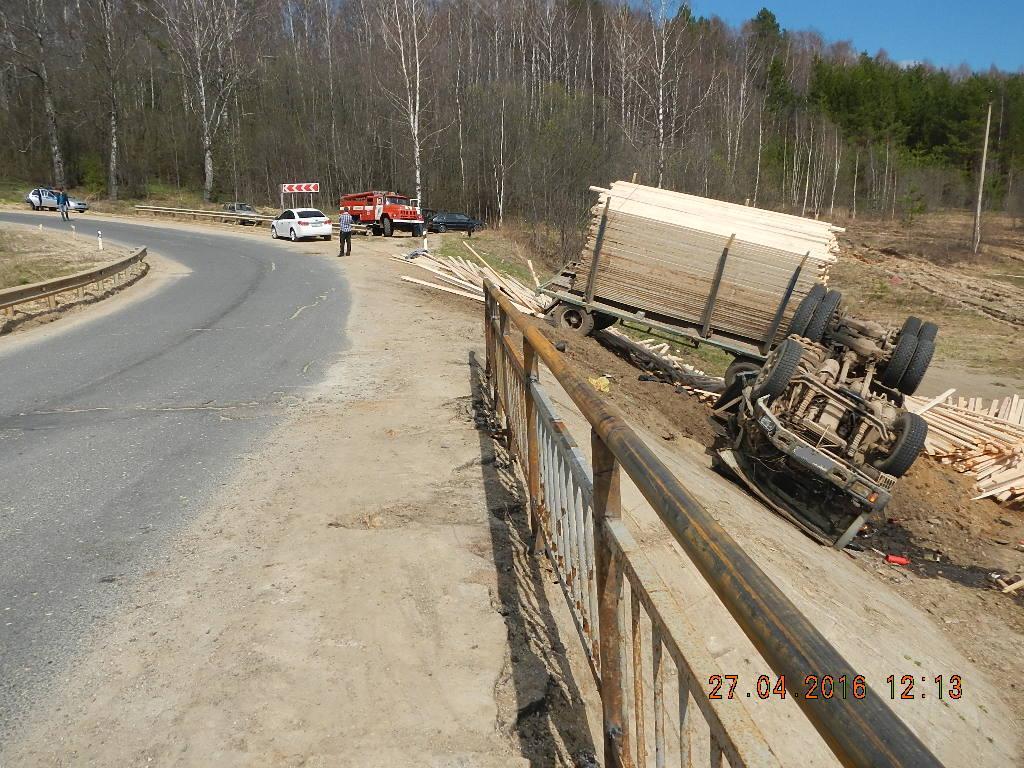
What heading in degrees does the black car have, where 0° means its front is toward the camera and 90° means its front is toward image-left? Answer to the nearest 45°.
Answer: approximately 270°

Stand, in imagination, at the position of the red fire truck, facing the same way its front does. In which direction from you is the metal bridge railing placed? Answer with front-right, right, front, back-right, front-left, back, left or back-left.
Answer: front-right

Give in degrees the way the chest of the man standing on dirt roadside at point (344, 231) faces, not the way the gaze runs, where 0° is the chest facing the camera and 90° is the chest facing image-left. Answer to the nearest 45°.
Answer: approximately 180°

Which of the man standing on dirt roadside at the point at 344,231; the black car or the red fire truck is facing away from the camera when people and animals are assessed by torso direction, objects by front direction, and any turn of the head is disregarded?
the man standing on dirt roadside

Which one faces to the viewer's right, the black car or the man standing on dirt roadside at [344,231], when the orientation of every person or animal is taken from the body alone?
the black car

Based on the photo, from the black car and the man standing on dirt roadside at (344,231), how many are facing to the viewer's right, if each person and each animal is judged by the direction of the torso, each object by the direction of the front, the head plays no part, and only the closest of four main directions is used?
1

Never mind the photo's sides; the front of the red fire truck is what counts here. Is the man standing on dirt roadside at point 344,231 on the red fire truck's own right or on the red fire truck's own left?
on the red fire truck's own right

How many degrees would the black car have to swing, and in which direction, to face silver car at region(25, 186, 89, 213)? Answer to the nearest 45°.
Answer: approximately 180°

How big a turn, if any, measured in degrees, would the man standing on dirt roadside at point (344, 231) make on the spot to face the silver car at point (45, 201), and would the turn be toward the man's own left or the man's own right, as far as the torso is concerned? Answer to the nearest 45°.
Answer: approximately 45° to the man's own left

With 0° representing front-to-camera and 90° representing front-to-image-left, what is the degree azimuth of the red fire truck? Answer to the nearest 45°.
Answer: approximately 315°
